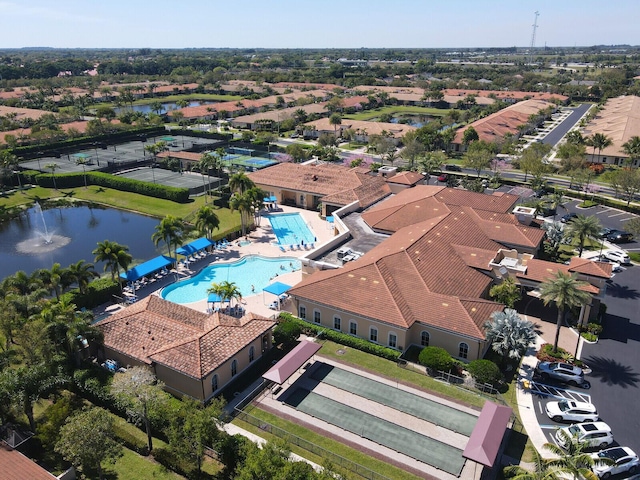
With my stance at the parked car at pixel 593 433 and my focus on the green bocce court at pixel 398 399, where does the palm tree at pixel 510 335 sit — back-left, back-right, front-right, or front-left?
front-right

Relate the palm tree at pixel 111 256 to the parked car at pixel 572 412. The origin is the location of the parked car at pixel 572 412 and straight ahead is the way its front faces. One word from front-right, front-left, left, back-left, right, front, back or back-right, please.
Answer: front

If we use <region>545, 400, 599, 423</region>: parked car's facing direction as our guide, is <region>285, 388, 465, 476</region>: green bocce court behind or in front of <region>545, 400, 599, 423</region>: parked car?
in front

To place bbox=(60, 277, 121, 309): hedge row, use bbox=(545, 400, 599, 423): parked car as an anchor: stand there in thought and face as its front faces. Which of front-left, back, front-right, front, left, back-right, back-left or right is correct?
front

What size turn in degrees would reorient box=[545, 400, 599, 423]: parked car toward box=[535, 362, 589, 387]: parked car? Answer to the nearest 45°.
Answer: approximately 90° to its right

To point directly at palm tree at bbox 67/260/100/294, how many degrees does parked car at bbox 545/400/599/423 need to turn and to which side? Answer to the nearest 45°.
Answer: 0° — it already faces it

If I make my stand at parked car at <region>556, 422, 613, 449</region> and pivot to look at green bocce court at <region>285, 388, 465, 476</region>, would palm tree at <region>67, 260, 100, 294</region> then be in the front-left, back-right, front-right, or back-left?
front-right

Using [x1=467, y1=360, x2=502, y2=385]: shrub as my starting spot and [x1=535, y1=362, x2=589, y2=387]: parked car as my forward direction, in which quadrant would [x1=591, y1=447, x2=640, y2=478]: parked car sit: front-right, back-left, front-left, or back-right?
front-right

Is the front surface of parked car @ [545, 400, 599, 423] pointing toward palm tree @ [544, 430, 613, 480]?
no

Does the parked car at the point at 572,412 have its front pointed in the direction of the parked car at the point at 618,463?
no

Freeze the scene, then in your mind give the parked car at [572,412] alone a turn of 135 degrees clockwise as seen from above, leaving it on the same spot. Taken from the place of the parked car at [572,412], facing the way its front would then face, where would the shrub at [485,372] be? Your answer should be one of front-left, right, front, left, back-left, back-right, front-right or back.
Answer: back-left

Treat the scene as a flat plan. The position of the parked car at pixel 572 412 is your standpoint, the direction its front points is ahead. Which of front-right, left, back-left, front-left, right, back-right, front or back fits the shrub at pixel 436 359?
front

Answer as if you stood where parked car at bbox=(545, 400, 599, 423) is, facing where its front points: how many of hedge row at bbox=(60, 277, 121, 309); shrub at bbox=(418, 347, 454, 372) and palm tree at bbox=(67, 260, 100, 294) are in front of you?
3

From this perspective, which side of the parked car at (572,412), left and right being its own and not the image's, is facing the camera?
left

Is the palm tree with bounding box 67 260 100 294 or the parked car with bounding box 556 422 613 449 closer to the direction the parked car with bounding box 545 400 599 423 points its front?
the palm tree

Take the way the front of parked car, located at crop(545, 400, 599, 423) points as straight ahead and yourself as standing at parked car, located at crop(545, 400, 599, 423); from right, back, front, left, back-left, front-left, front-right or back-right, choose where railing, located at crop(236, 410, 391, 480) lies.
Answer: front-left

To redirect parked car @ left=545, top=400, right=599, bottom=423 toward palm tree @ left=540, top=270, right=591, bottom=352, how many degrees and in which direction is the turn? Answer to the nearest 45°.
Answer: approximately 90° to its right

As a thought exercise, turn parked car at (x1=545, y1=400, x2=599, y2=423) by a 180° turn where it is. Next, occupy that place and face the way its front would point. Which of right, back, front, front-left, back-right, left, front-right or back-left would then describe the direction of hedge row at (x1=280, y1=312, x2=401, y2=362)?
back
